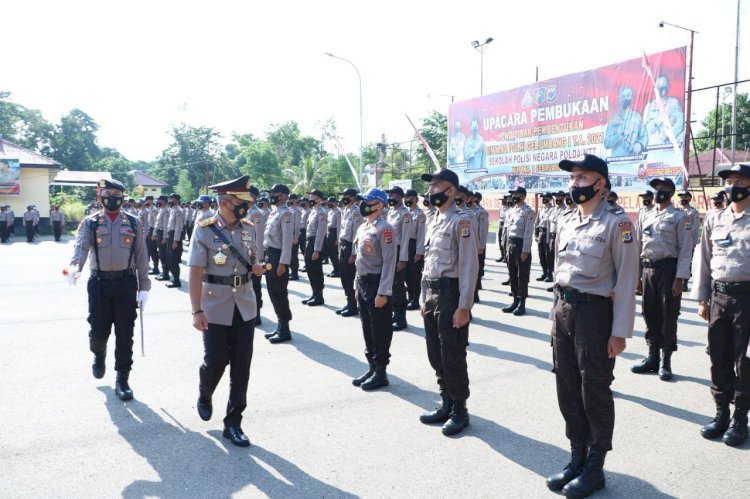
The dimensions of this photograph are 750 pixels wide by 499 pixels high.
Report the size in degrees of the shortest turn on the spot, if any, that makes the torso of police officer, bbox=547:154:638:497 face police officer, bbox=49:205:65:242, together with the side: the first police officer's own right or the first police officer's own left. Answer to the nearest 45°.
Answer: approximately 90° to the first police officer's own right

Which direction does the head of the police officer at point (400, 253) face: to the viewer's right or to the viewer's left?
to the viewer's left

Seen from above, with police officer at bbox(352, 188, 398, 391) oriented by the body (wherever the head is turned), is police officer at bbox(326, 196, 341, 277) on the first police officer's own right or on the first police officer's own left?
on the first police officer's own right

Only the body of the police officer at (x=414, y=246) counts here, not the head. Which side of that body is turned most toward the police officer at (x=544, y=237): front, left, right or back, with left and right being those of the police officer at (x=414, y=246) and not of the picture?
back

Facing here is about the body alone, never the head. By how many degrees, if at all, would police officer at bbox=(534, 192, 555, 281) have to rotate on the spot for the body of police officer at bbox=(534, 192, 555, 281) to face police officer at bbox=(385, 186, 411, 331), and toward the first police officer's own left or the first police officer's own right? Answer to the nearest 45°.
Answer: approximately 45° to the first police officer's own left

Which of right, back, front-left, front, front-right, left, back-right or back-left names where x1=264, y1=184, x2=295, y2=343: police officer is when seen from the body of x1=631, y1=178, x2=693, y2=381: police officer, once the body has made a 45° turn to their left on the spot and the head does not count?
right

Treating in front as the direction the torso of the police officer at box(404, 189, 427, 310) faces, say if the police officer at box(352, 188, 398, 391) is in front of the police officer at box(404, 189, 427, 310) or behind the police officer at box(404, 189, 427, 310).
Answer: in front

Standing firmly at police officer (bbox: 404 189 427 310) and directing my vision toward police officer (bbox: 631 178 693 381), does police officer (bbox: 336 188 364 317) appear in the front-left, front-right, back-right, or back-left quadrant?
back-right

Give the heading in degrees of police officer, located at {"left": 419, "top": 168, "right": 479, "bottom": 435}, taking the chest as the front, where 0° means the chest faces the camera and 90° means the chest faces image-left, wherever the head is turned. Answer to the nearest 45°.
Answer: approximately 45°

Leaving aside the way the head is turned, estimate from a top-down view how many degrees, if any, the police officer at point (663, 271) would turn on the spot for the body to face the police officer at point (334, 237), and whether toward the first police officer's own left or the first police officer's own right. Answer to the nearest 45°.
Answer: approximately 90° to the first police officer's own right

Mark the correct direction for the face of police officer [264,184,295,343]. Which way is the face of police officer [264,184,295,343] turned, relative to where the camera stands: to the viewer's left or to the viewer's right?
to the viewer's left

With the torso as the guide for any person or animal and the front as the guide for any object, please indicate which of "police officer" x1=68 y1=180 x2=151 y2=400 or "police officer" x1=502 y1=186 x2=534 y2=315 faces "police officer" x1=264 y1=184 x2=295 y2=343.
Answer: "police officer" x1=502 y1=186 x2=534 y2=315

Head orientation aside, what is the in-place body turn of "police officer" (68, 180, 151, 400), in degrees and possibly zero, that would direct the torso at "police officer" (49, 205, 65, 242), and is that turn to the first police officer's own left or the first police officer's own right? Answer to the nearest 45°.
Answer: approximately 180°

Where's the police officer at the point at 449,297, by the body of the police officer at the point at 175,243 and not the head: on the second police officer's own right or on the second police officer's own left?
on the second police officer's own left

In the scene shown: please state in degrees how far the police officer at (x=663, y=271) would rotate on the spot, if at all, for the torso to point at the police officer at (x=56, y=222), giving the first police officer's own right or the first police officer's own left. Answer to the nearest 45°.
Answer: approximately 90° to the first police officer's own right

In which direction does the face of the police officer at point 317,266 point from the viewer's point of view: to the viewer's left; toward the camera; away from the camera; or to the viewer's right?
to the viewer's left
